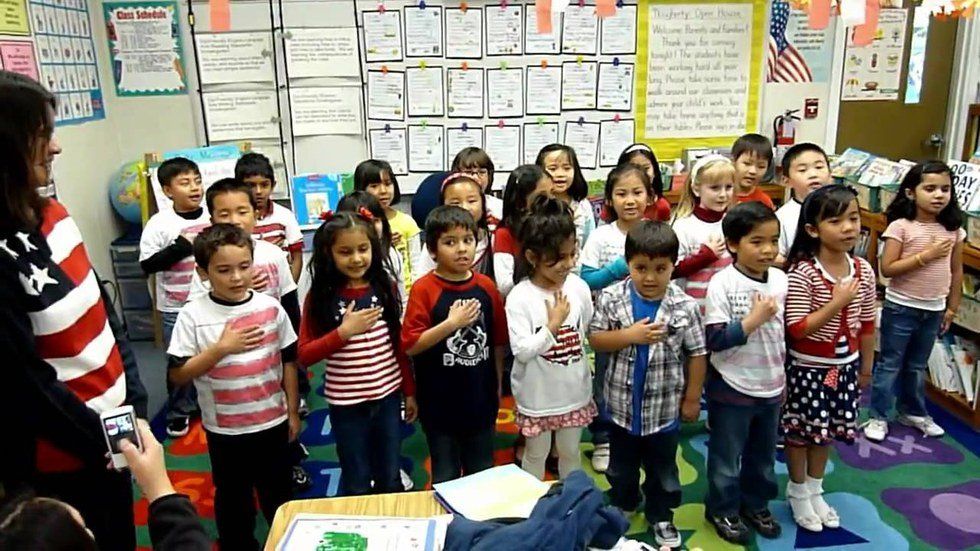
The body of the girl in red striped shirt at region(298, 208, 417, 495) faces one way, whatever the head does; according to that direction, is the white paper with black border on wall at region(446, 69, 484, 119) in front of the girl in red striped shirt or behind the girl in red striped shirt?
behind

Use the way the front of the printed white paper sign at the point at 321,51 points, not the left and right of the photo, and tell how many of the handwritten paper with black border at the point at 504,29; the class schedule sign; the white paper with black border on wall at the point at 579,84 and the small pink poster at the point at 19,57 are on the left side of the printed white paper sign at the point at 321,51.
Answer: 2

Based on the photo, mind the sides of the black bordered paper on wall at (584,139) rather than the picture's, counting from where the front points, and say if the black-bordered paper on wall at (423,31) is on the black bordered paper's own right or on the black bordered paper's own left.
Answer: on the black bordered paper's own right

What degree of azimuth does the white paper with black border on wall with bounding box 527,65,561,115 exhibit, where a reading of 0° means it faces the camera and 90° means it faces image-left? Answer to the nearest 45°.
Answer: approximately 0°

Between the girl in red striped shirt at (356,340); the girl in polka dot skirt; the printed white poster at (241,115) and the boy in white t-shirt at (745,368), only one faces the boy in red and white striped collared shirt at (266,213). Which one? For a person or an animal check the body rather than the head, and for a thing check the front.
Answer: the printed white poster

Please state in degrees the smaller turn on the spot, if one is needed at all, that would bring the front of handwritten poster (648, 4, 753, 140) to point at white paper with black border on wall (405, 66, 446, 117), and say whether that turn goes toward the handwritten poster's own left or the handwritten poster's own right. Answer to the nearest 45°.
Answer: approximately 90° to the handwritten poster's own right

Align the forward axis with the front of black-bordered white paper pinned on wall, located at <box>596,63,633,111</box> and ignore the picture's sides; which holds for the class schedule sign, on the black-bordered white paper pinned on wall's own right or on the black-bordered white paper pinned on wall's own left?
on the black-bordered white paper pinned on wall's own right

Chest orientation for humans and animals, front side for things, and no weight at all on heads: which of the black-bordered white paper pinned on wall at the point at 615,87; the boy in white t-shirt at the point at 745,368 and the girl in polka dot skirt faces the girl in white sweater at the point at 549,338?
the black-bordered white paper pinned on wall
